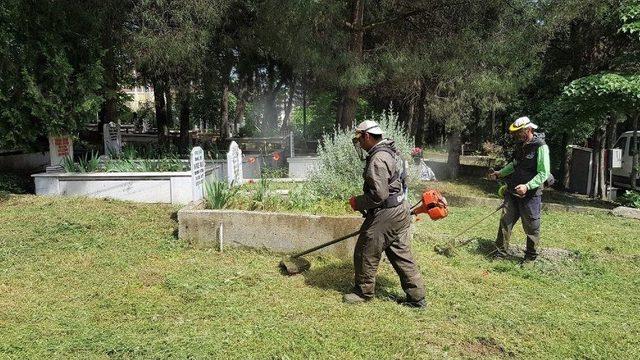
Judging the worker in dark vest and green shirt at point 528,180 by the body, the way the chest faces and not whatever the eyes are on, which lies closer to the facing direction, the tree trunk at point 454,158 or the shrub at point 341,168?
the shrub

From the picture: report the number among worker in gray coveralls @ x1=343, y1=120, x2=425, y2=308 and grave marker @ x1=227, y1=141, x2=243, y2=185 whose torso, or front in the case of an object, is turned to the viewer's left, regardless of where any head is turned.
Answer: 1

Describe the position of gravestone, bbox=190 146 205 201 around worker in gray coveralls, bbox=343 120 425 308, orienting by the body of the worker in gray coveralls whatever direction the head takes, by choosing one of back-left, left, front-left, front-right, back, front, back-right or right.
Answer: front-right

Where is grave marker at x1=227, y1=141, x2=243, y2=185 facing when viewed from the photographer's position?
facing the viewer and to the right of the viewer

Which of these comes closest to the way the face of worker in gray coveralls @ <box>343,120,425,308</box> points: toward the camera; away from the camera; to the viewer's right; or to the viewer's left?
to the viewer's left

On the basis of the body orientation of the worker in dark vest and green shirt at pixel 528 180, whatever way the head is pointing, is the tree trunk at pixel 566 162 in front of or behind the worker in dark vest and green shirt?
behind

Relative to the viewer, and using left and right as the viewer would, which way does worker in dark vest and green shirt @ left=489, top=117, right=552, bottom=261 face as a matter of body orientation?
facing the viewer and to the left of the viewer

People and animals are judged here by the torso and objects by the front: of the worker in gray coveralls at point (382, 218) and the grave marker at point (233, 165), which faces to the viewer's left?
the worker in gray coveralls

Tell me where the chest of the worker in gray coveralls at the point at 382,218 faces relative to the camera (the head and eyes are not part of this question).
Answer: to the viewer's left

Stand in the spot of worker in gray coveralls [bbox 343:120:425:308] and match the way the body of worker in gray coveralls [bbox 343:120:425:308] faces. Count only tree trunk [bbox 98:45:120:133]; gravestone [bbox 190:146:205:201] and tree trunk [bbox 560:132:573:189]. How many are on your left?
0

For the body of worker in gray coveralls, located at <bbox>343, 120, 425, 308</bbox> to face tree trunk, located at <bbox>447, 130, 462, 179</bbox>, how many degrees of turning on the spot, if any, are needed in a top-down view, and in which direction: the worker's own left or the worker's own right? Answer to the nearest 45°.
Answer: approximately 90° to the worker's own right

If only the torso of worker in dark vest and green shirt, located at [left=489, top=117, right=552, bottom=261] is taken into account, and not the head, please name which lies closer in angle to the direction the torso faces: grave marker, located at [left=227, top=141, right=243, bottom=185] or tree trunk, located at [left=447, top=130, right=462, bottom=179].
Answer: the grave marker

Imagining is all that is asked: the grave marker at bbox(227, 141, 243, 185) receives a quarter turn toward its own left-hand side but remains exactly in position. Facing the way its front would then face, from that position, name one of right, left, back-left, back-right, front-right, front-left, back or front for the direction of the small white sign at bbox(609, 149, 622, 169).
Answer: front-right
